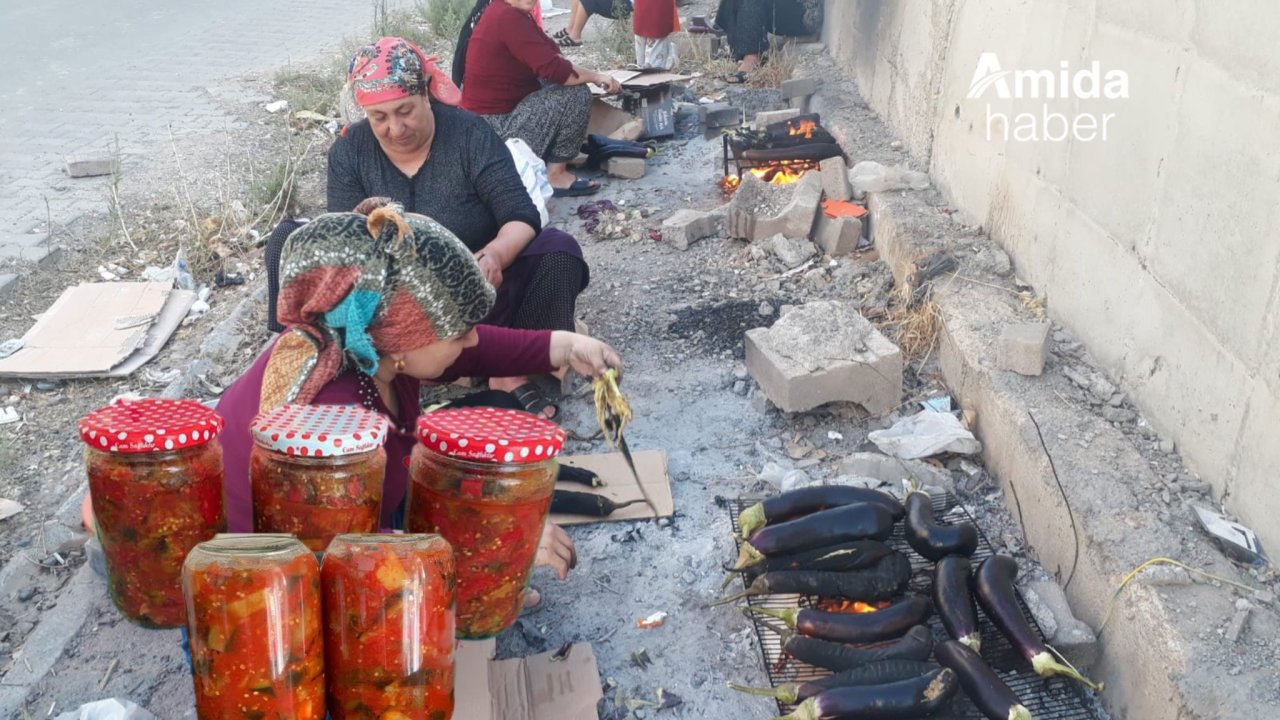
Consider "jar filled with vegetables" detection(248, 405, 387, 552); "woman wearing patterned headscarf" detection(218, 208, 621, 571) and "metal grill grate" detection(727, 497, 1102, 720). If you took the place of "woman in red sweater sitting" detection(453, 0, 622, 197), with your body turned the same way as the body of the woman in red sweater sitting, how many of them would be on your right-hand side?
3

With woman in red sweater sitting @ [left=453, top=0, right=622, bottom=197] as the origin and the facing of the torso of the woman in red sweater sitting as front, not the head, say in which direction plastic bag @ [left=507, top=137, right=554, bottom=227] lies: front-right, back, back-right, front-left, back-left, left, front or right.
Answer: right

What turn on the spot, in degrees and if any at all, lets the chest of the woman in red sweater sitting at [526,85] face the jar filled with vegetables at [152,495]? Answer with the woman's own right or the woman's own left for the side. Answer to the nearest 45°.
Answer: approximately 90° to the woman's own right

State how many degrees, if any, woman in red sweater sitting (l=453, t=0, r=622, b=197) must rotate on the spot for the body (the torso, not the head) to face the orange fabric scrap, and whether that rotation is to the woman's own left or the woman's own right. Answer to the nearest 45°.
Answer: approximately 45° to the woman's own right

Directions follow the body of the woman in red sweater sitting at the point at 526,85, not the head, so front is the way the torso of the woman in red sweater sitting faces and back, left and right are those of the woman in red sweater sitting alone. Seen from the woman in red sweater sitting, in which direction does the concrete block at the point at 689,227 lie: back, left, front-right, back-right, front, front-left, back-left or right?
front-right

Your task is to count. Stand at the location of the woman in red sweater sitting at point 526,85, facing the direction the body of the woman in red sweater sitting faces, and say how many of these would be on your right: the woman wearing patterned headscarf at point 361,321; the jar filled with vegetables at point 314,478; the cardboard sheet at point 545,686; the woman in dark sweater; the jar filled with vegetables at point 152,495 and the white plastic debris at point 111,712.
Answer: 6

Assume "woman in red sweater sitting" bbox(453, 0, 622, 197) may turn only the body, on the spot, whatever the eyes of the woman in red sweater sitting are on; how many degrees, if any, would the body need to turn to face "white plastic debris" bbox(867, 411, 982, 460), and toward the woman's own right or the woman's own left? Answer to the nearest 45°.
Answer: approximately 90° to the woman's own right

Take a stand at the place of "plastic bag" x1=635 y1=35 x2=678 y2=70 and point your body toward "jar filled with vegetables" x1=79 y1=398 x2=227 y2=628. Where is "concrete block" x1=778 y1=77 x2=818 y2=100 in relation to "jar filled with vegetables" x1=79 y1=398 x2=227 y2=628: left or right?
left

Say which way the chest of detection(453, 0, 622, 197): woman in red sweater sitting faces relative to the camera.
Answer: to the viewer's right

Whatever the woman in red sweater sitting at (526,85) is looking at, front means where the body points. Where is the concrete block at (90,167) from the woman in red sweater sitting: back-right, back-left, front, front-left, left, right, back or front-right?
back

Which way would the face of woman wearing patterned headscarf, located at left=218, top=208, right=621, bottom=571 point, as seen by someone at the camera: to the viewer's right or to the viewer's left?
to the viewer's right

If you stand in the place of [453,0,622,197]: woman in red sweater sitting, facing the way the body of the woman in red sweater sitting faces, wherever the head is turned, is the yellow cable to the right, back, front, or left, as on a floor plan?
right
